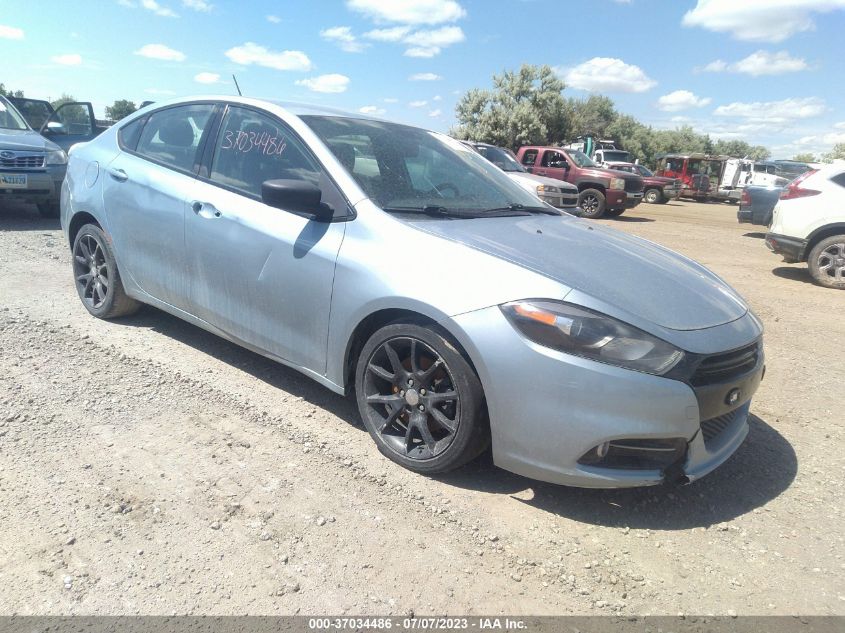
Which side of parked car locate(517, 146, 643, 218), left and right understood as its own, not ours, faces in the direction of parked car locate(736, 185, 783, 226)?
front

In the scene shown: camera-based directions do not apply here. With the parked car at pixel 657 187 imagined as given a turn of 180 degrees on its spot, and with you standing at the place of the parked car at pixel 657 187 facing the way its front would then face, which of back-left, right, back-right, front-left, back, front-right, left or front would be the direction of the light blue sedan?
back-left

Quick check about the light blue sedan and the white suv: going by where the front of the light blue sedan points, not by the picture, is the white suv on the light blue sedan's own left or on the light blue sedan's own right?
on the light blue sedan's own left

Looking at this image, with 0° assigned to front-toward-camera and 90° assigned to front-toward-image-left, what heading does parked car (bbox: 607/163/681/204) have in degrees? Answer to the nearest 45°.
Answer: approximately 315°

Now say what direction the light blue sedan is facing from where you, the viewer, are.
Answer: facing the viewer and to the right of the viewer

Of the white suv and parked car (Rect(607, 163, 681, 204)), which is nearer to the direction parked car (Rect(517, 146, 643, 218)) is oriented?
the white suv

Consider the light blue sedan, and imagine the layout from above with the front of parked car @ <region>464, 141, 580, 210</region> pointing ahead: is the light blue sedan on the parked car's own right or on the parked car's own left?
on the parked car's own right

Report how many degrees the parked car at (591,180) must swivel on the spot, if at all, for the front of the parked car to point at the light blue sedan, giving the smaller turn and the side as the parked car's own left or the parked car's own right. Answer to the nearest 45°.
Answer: approximately 45° to the parked car's own right

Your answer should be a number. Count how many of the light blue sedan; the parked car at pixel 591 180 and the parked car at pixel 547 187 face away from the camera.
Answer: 0

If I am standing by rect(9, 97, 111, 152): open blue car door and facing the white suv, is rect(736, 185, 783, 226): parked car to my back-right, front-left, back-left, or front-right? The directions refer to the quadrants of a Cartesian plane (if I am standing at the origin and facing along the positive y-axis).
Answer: front-left

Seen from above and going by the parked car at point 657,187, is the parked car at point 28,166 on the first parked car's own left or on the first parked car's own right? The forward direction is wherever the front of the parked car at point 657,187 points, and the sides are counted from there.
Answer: on the first parked car's own right

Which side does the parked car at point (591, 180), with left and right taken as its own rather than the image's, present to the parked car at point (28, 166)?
right
